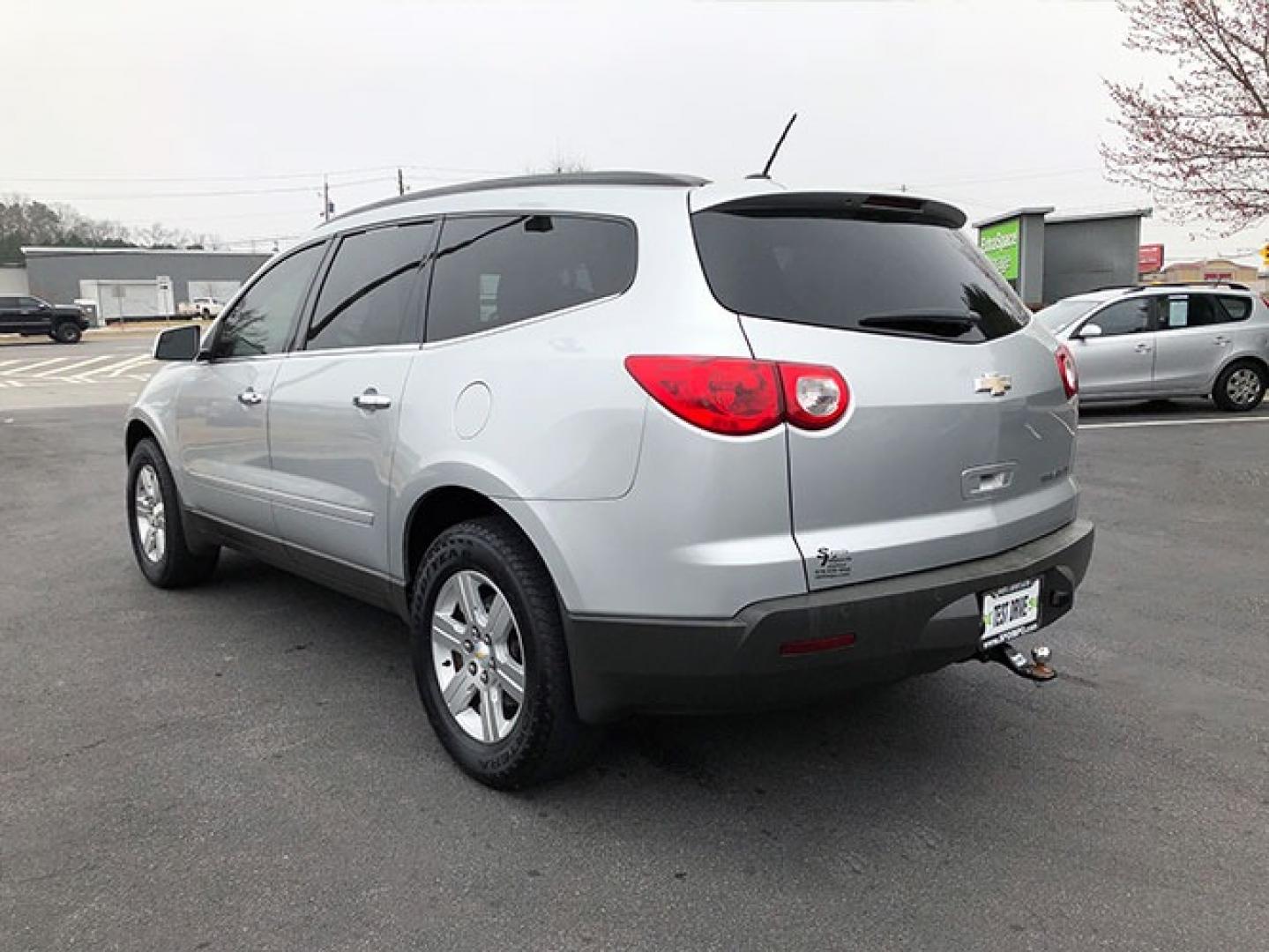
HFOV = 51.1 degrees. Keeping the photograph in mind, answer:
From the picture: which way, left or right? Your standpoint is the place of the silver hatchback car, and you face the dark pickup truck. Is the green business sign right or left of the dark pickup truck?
right

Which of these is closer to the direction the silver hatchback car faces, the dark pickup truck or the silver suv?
the dark pickup truck

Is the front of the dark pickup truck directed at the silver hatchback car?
no

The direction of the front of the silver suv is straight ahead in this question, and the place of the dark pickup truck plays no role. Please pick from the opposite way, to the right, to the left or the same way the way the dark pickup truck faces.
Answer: to the right

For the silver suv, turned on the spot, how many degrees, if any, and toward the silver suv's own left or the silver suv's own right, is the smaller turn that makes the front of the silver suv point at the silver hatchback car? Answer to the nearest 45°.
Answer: approximately 90° to the silver suv's own right

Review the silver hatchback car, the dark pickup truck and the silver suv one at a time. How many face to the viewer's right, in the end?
1

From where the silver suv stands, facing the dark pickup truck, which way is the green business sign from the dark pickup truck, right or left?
right

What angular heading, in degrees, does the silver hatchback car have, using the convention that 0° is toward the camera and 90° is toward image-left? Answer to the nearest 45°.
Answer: approximately 90°

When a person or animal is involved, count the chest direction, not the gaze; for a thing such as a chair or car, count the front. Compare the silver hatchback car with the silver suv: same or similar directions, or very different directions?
same or similar directions

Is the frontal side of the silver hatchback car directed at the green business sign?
no

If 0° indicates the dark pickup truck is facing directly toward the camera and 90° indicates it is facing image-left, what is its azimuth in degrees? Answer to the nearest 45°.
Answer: approximately 270°

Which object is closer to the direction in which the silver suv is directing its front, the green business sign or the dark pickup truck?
the dark pickup truck

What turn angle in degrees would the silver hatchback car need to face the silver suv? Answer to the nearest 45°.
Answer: approximately 90° to its left

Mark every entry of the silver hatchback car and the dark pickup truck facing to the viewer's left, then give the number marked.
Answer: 1

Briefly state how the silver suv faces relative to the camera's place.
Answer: facing away from the viewer and to the left of the viewer
